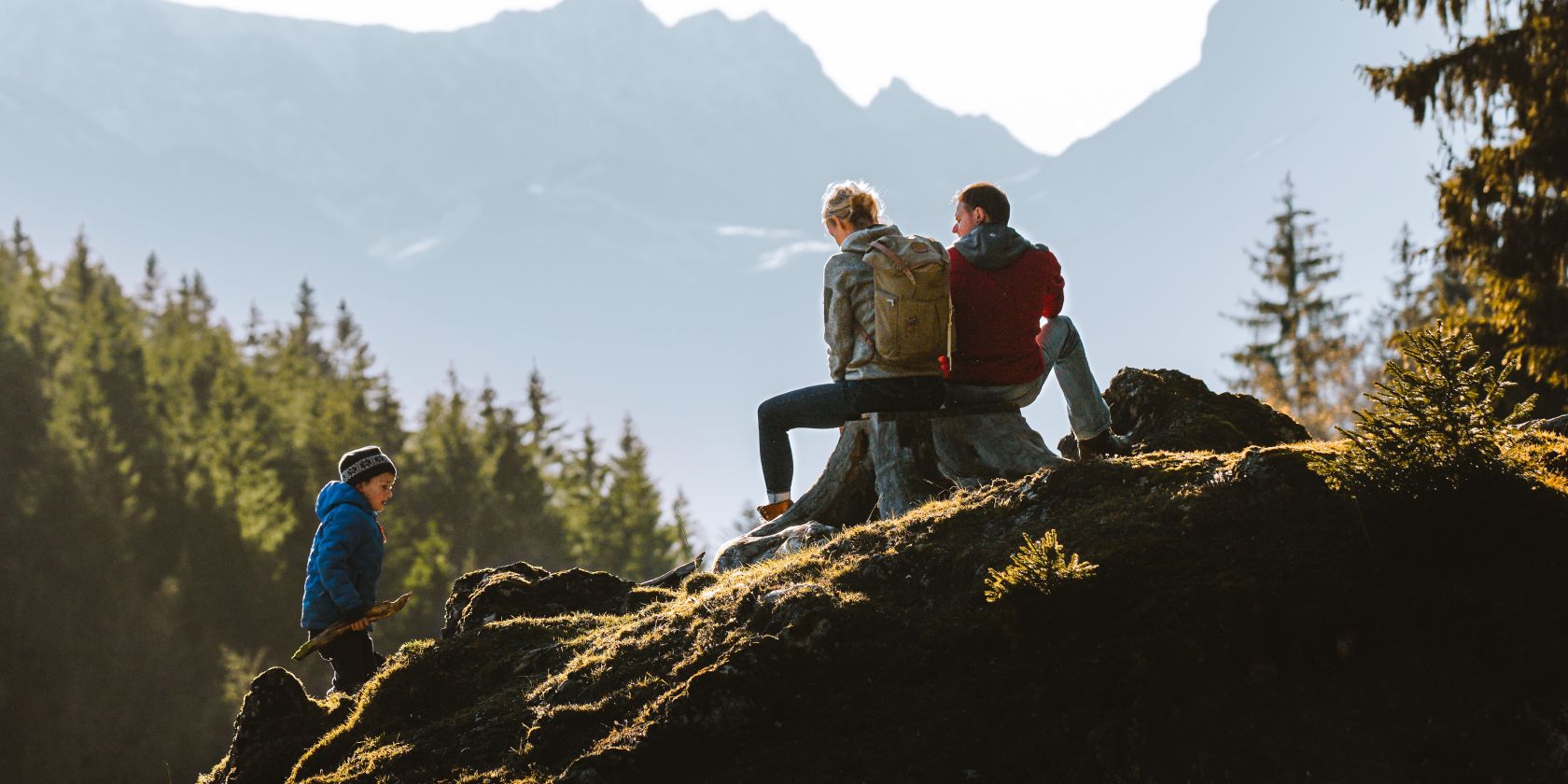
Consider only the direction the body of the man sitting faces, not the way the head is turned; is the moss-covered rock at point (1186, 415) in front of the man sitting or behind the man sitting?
in front

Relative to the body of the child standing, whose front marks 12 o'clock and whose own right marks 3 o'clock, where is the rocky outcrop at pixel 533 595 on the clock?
The rocky outcrop is roughly at 12 o'clock from the child standing.

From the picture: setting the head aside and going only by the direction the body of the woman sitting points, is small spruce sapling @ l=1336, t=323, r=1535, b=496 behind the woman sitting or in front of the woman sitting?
behind

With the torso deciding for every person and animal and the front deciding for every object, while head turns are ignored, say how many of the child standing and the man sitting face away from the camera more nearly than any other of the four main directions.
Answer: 1

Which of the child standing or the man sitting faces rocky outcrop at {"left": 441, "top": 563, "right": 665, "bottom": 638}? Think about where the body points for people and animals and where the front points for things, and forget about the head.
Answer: the child standing

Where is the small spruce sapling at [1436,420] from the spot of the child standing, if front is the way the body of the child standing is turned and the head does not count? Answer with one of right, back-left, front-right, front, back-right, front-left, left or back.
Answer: front-right

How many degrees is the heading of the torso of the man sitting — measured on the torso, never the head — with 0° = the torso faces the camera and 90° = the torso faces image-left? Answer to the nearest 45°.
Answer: approximately 180°

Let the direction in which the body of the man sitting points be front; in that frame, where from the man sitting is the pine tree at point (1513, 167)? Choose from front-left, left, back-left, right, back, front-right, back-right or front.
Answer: front-right

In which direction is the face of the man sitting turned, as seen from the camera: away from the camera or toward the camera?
away from the camera

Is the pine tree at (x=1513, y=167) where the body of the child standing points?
yes

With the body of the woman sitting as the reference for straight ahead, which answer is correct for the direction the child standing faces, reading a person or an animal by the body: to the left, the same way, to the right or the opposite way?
to the right

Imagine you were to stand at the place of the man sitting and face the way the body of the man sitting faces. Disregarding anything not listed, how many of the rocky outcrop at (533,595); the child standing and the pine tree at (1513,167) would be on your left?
2

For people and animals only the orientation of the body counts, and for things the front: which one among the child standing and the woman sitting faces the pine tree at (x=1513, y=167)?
the child standing

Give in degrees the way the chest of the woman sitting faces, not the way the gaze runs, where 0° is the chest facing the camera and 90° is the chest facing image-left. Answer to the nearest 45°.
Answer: approximately 135°

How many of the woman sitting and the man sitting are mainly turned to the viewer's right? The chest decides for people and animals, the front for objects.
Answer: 0

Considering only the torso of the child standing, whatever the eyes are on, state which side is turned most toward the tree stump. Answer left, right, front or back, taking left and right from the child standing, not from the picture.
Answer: front

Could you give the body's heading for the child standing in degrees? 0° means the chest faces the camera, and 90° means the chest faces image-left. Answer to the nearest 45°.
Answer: approximately 270°
